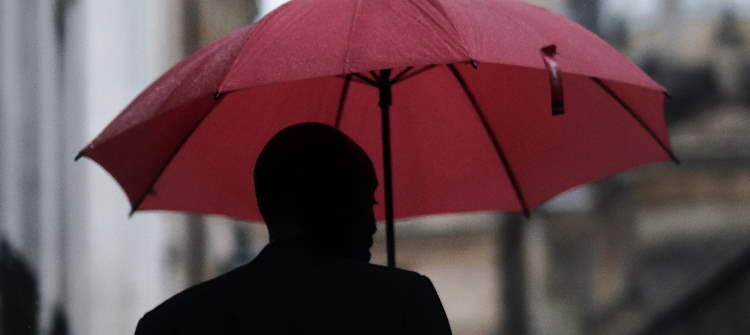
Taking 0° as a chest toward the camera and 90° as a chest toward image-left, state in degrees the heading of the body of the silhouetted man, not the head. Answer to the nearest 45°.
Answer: approximately 225°
